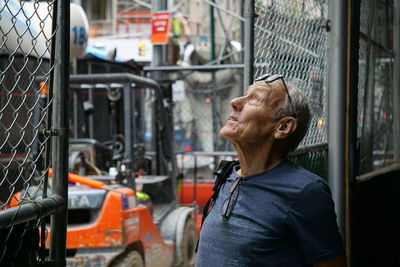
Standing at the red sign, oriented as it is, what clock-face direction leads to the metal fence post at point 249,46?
The metal fence post is roughly at 12 o'clock from the red sign.

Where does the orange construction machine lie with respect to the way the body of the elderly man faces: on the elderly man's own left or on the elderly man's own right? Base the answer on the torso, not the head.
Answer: on the elderly man's own right

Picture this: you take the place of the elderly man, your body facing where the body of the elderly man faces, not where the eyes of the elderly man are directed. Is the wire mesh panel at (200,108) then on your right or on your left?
on your right

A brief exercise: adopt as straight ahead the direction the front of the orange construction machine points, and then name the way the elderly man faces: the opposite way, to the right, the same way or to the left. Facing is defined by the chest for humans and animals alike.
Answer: the opposite way

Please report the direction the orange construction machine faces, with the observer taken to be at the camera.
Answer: facing away from the viewer and to the right of the viewer

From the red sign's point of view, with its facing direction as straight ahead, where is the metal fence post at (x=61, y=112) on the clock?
The metal fence post is roughly at 12 o'clock from the red sign.

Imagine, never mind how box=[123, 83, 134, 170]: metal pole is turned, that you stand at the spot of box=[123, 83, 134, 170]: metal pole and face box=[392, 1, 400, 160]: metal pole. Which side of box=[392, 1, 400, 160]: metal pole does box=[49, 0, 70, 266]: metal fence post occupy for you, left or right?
right

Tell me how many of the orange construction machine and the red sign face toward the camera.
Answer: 1
